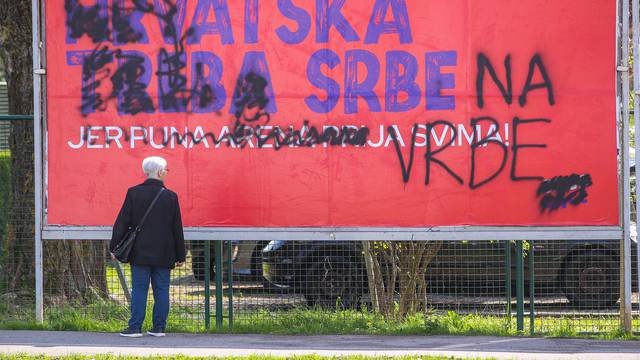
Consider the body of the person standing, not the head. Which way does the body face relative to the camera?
away from the camera

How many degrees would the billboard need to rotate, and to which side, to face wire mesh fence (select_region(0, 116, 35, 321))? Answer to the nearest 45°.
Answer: approximately 90° to its right

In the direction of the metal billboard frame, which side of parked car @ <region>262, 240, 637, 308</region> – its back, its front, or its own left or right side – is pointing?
left

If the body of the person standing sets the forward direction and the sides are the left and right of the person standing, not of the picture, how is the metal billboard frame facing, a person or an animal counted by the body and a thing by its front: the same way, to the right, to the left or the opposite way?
the opposite way

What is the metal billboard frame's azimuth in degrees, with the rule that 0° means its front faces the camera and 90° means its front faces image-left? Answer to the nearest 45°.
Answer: approximately 0°

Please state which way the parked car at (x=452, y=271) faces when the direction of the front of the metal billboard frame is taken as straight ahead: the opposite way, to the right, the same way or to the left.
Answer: to the right

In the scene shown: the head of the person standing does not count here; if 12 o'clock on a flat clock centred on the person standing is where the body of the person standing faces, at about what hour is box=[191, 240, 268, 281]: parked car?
The parked car is roughly at 1 o'clock from the person standing.

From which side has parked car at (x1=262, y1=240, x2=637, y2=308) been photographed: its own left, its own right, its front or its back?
left

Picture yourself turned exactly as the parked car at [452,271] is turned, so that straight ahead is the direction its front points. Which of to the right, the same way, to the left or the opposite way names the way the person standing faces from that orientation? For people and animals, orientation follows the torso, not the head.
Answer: to the right

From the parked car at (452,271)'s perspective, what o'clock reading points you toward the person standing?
The person standing is roughly at 11 o'clock from the parked car.

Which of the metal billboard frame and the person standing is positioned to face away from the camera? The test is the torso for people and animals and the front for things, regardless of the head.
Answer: the person standing
